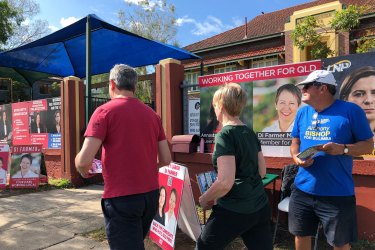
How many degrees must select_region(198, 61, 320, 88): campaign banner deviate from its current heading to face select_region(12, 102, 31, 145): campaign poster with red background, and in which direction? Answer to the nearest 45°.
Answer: approximately 90° to its right

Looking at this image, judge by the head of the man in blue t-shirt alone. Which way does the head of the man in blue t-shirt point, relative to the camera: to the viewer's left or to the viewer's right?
to the viewer's left

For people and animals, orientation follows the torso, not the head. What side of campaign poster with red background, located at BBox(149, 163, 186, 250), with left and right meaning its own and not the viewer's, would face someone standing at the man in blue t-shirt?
left

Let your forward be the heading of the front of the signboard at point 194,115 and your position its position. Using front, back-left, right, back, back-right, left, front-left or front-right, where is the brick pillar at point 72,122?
back-right

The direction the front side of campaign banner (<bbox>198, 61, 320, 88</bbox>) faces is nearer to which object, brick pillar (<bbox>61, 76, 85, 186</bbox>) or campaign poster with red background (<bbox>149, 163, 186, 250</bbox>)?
the campaign poster with red background

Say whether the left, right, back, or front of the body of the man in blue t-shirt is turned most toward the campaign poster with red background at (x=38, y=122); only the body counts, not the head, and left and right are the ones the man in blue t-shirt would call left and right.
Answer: right

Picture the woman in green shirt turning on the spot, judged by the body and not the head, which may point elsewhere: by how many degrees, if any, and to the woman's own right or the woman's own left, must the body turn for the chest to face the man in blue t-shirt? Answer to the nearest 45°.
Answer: approximately 90° to the woman's own right

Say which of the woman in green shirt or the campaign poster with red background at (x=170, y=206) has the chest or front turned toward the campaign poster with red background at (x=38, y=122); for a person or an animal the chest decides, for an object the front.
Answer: the woman in green shirt

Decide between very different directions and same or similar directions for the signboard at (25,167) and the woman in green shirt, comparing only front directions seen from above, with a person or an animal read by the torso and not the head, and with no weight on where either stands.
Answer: very different directions

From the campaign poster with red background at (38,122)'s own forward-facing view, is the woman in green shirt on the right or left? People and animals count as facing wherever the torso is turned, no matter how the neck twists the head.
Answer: on its left

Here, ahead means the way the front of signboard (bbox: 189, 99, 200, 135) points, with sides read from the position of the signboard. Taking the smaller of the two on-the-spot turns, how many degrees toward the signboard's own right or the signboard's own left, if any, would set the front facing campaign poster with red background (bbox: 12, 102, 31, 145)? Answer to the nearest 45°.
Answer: approximately 135° to the signboard's own right

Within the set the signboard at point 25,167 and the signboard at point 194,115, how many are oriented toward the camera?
2
